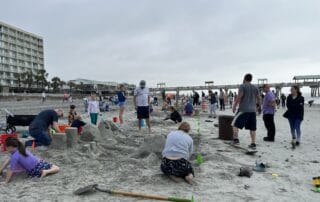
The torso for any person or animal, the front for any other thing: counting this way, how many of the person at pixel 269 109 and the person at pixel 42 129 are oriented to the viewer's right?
1

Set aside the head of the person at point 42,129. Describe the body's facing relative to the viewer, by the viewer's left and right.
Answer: facing to the right of the viewer

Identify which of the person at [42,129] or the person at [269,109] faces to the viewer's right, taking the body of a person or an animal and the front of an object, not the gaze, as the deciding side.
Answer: the person at [42,129]

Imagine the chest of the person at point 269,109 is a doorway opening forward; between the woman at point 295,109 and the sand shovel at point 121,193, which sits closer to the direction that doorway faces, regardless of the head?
the sand shovel

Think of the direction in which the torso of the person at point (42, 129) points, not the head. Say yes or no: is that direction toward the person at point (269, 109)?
yes
